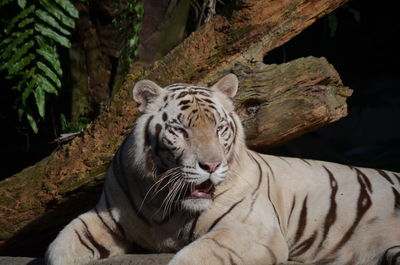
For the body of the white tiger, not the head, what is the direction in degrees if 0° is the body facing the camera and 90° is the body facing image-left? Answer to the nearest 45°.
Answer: approximately 45°
